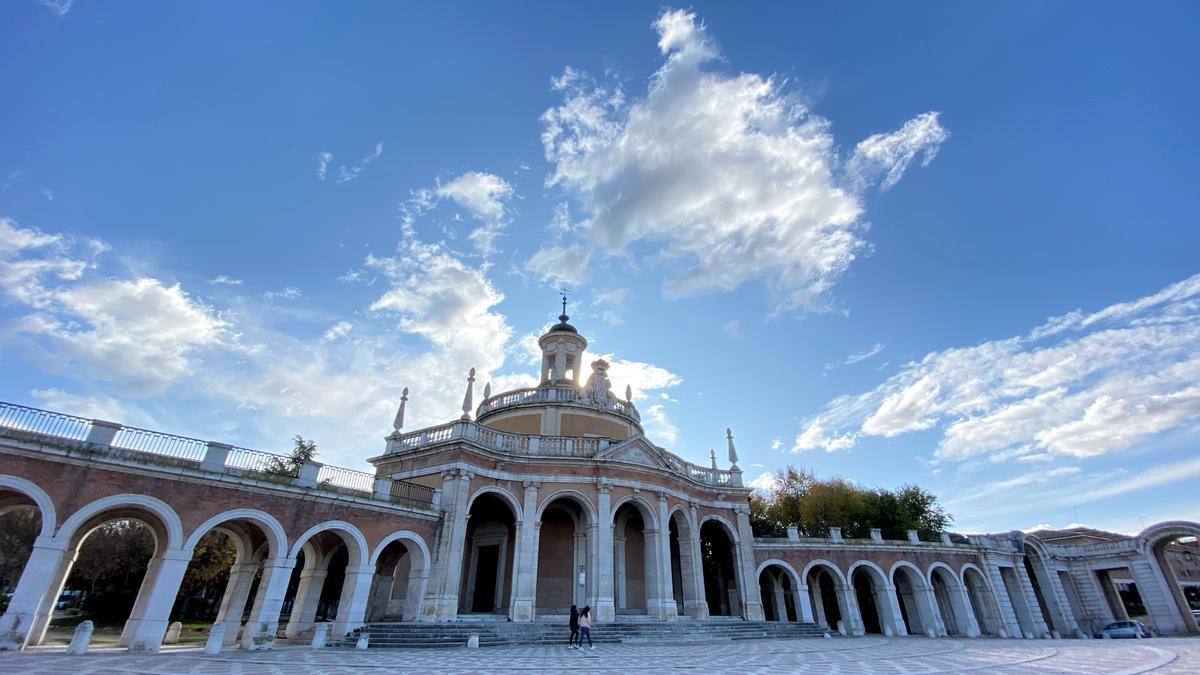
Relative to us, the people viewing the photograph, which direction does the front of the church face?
facing the viewer and to the right of the viewer

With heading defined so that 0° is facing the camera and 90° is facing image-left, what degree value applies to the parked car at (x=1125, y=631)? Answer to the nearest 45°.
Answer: approximately 90°

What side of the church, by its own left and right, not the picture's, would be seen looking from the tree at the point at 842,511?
left

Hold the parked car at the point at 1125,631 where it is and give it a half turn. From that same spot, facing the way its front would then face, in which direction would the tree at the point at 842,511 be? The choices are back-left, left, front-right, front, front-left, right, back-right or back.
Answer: back
